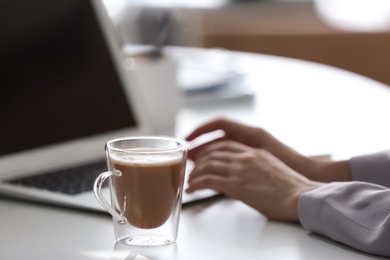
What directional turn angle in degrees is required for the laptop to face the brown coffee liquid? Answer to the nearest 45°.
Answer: approximately 45° to its right

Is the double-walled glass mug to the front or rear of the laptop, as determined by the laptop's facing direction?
to the front

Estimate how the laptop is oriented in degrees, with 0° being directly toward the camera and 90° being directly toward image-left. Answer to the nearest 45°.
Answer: approximately 315°
